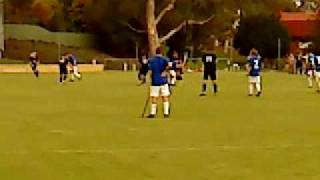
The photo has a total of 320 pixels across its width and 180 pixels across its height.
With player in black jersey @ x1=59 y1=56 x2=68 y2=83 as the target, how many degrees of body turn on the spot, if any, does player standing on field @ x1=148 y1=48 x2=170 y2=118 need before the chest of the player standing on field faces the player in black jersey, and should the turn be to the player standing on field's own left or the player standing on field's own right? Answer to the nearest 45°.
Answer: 0° — they already face them

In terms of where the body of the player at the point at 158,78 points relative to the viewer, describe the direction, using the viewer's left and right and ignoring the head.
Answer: facing away from the viewer
